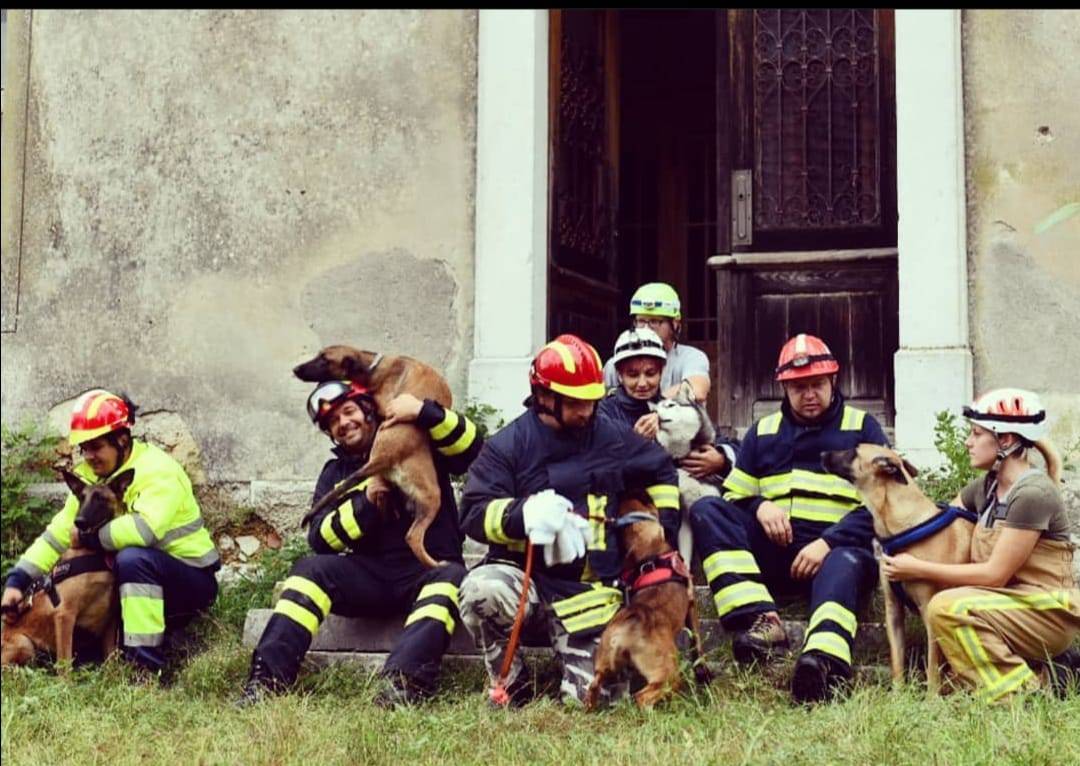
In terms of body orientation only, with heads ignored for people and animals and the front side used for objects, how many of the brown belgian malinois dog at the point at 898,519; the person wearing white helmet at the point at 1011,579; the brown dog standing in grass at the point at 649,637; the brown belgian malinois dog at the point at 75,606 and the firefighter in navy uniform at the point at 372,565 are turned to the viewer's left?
2

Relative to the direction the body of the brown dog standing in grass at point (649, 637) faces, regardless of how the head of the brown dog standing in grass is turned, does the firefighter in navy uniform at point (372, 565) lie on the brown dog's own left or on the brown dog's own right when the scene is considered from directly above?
on the brown dog's own left

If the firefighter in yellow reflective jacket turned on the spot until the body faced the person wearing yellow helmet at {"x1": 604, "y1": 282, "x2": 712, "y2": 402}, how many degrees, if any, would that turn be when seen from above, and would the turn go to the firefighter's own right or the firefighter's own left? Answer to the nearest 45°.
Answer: approximately 135° to the firefighter's own left

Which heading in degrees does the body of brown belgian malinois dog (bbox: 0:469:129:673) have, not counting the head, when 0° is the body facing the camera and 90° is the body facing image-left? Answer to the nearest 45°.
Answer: approximately 315°

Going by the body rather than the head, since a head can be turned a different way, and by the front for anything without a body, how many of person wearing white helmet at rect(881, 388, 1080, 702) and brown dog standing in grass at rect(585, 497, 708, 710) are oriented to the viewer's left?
1

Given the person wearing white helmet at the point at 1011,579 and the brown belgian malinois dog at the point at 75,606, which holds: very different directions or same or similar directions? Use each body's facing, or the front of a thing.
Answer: very different directions

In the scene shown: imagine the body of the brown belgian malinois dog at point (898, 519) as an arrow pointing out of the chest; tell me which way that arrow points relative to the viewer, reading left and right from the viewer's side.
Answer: facing to the left of the viewer

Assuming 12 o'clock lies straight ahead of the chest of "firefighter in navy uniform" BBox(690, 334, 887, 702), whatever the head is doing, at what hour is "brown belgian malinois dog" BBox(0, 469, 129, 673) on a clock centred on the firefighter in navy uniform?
The brown belgian malinois dog is roughly at 3 o'clock from the firefighter in navy uniform.

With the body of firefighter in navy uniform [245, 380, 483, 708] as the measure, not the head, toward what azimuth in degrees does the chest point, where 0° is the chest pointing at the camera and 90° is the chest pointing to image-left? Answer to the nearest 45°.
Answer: approximately 0°

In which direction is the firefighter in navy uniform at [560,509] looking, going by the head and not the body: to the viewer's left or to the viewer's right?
to the viewer's right
